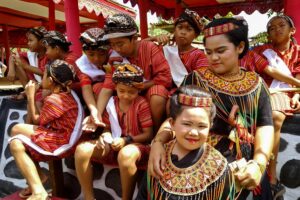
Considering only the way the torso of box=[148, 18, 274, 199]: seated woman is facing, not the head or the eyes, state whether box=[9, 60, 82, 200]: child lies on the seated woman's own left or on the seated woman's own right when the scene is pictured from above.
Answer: on the seated woman's own right

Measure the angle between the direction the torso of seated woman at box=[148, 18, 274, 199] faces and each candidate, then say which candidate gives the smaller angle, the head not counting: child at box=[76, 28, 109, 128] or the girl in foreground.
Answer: the girl in foreground

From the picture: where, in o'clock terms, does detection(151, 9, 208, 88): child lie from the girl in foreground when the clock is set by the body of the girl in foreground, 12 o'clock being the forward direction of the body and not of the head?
The child is roughly at 6 o'clock from the girl in foreground.

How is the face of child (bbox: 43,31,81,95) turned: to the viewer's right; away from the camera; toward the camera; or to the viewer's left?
to the viewer's left

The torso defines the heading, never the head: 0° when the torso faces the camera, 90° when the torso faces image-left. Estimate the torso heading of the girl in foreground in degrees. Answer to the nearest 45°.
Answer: approximately 0°

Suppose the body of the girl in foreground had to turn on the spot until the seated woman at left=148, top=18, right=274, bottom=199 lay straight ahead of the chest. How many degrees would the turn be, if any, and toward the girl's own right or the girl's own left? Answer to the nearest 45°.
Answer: approximately 135° to the girl's own left

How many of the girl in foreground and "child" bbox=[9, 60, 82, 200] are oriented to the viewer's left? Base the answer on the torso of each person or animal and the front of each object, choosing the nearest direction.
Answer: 1

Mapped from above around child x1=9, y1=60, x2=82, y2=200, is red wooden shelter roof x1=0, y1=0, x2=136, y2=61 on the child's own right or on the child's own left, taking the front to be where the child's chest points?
on the child's own right

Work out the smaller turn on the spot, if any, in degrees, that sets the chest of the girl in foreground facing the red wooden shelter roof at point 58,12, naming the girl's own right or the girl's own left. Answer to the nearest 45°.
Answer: approximately 135° to the girl's own right
